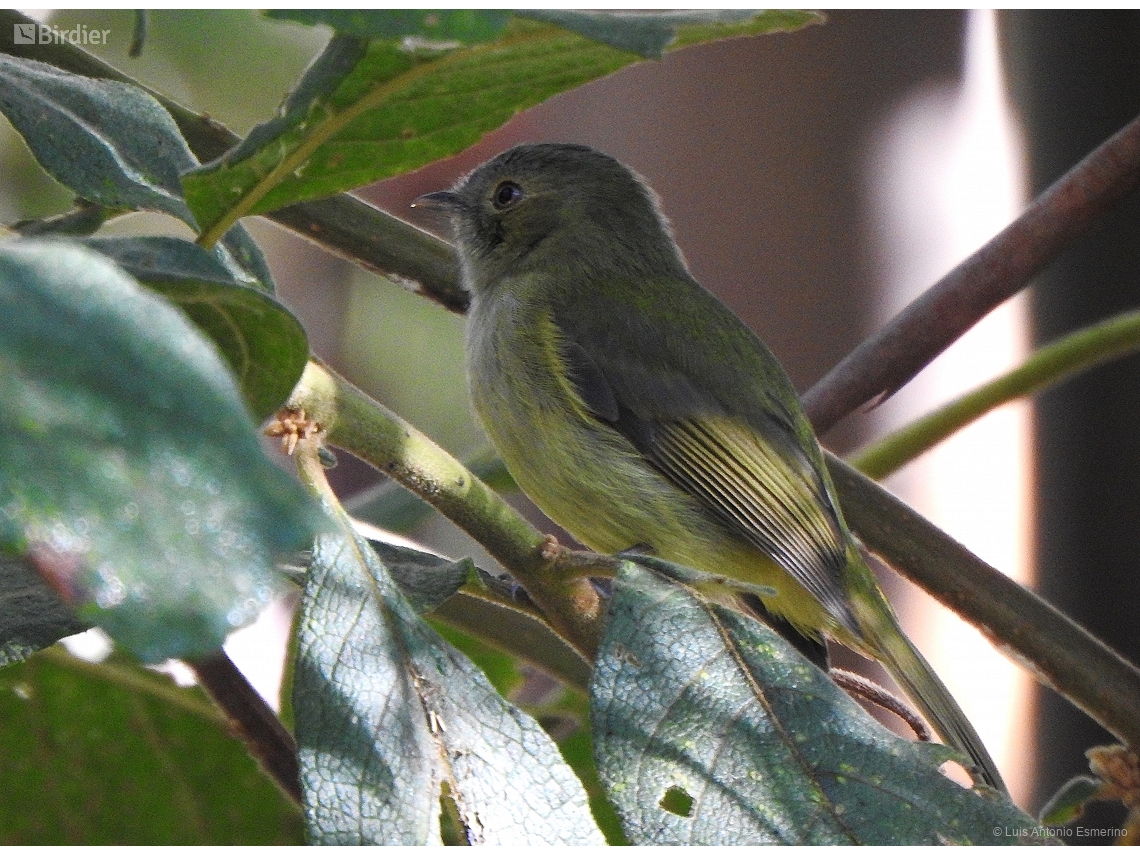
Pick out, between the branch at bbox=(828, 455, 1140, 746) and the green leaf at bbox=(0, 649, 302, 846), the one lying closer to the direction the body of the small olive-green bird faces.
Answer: the green leaf

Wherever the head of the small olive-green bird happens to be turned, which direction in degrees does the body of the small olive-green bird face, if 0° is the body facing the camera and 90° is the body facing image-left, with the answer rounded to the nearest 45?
approximately 90°

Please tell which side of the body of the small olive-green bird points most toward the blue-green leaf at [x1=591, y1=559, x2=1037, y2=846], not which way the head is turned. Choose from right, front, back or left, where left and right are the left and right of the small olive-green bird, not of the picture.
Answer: left

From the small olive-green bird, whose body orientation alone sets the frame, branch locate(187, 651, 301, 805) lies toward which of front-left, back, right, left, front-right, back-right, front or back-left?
front

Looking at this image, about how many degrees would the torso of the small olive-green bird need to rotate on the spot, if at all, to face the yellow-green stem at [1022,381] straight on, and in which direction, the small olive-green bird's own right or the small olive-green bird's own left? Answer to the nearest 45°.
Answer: approximately 135° to the small olive-green bird's own right

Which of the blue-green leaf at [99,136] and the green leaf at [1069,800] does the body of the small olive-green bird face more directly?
the blue-green leaf

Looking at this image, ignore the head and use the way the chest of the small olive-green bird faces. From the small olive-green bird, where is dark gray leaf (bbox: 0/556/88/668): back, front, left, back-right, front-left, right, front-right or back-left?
front

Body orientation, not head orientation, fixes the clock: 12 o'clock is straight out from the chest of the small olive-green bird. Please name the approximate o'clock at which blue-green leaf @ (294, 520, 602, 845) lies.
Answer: The blue-green leaf is roughly at 9 o'clock from the small olive-green bird.

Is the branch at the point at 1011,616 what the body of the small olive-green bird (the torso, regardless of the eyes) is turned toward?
no
